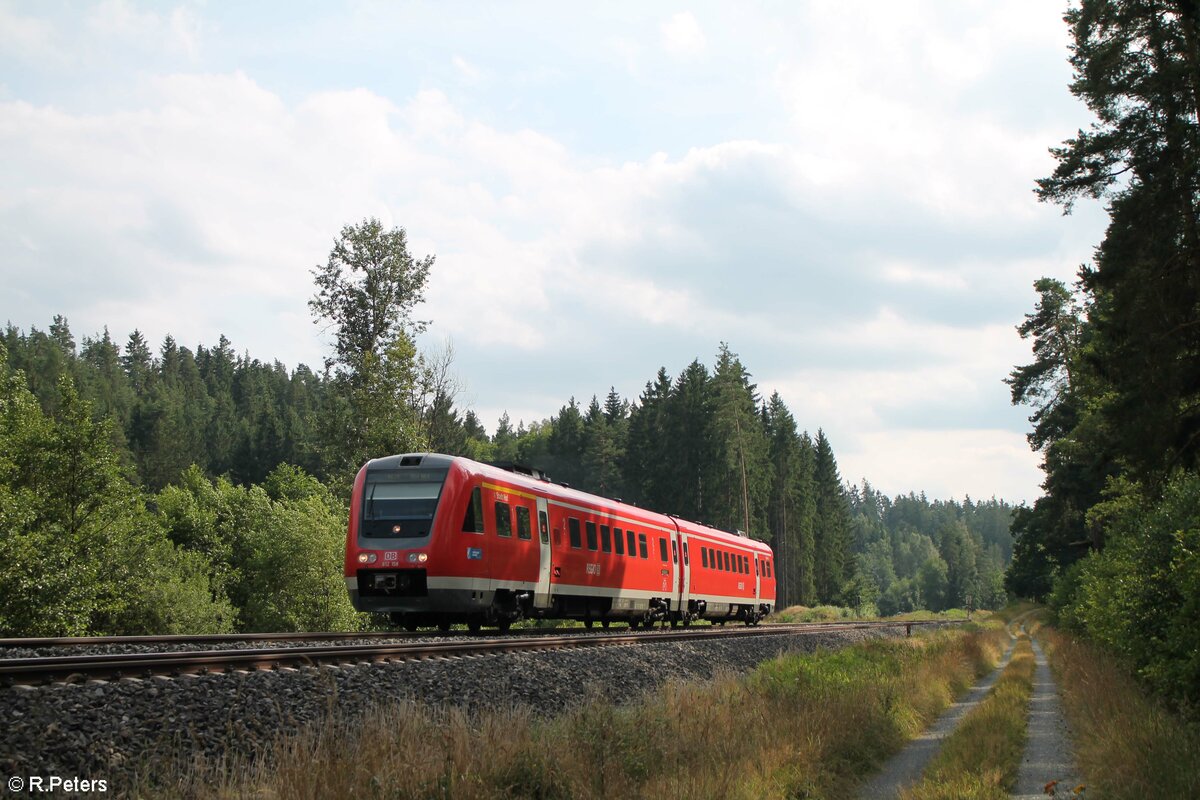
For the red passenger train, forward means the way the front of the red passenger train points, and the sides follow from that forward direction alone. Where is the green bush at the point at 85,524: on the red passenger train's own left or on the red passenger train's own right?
on the red passenger train's own right

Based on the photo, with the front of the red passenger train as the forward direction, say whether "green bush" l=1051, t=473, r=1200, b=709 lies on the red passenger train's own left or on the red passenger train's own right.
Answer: on the red passenger train's own left

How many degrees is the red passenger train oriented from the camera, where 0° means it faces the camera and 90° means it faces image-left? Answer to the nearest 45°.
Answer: approximately 45°
